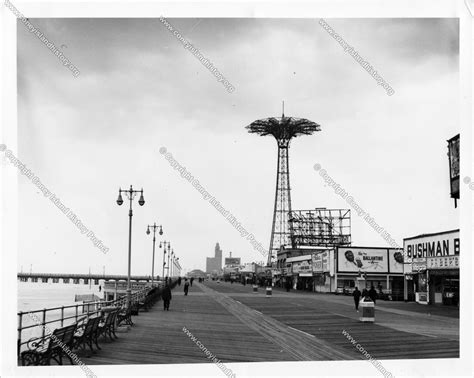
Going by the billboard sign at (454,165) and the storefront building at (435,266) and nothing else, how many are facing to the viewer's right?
0

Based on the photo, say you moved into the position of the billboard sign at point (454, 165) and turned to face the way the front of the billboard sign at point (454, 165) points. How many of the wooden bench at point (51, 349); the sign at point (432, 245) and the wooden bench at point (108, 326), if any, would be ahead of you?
2

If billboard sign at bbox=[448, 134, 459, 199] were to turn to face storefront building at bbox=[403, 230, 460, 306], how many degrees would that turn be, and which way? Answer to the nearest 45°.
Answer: approximately 135° to its right

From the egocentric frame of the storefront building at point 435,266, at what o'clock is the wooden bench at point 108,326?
The wooden bench is roughly at 11 o'clock from the storefront building.

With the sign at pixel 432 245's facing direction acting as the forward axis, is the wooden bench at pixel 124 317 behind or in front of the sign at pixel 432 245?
in front

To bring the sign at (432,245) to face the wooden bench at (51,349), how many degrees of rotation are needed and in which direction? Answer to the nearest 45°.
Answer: approximately 45° to its left

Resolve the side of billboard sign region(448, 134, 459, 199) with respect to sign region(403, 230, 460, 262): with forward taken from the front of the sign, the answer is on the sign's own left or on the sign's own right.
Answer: on the sign's own left

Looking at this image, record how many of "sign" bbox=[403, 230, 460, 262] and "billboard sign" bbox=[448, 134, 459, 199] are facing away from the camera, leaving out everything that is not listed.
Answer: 0

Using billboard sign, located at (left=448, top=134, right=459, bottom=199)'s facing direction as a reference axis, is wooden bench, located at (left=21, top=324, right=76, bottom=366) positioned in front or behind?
in front

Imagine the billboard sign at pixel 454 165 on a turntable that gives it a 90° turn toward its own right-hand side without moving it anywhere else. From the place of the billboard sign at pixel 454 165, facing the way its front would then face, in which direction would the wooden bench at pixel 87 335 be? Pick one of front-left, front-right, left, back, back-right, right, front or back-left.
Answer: left

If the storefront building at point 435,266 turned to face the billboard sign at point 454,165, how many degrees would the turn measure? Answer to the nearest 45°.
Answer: approximately 45° to its left

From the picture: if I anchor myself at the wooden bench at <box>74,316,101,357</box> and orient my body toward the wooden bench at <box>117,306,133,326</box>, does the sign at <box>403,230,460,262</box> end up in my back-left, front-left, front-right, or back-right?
front-right

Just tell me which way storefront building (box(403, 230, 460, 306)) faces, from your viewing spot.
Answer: facing the viewer and to the left of the viewer
